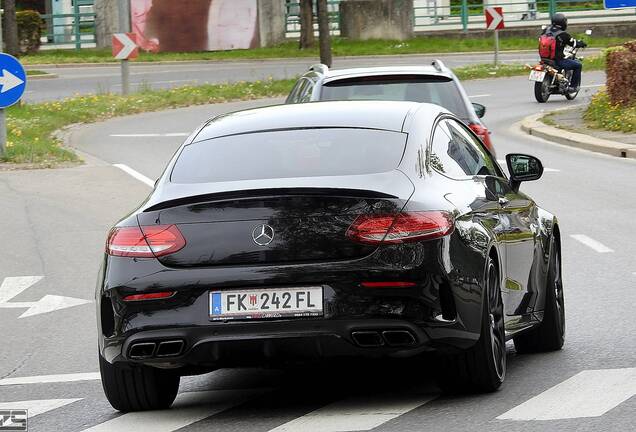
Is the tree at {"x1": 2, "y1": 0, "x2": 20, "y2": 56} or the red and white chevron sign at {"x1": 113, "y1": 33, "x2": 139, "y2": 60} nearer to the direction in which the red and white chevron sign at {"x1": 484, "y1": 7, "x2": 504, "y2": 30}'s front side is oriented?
the red and white chevron sign

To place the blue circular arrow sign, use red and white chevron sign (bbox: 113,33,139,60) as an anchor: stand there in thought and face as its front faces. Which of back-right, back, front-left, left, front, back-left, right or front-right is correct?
front

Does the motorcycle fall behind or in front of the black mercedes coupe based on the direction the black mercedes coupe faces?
in front

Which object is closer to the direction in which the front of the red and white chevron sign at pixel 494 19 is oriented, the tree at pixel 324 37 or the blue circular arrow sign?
the blue circular arrow sign

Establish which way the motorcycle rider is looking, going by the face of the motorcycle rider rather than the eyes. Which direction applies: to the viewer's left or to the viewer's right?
to the viewer's right

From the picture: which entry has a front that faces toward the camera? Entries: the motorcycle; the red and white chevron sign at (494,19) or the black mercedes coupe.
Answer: the red and white chevron sign

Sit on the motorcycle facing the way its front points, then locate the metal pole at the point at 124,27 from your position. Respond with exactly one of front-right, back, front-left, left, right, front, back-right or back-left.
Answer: back-left

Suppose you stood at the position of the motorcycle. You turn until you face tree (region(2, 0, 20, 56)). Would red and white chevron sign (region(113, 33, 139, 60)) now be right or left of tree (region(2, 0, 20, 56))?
left

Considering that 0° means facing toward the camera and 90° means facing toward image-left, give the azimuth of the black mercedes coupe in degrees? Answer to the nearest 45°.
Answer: approximately 225°

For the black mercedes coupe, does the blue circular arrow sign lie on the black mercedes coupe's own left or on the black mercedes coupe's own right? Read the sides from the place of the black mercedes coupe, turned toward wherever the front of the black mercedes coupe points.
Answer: on the black mercedes coupe's own left

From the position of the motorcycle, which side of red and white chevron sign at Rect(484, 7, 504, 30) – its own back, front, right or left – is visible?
front

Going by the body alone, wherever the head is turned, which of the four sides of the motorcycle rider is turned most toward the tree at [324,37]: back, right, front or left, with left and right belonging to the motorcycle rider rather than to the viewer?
left

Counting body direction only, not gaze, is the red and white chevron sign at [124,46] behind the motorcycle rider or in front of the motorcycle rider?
behind

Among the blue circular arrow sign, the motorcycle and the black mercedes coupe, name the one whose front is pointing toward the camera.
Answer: the blue circular arrow sign

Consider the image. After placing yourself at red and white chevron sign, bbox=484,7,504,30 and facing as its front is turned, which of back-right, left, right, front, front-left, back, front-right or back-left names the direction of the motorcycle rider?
front

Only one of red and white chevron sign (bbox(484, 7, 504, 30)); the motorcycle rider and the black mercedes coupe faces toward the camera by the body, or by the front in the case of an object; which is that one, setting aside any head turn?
the red and white chevron sign

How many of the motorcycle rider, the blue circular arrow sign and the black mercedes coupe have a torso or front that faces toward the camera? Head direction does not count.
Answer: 1

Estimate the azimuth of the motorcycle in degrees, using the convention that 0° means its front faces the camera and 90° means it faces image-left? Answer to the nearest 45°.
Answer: approximately 225°
